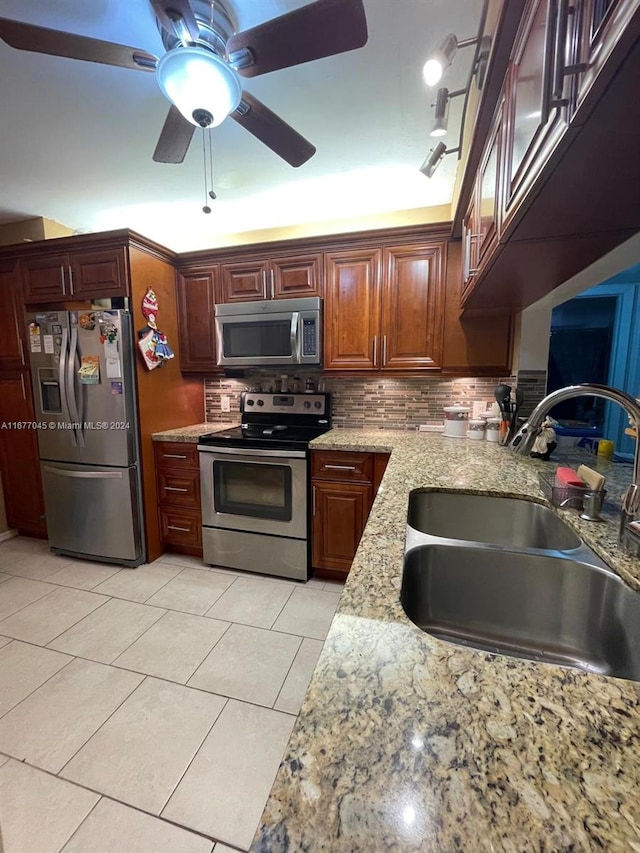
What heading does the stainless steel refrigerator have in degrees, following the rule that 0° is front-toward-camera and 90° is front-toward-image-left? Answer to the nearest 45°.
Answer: approximately 45°

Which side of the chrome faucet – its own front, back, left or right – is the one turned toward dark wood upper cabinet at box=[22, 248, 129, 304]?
front

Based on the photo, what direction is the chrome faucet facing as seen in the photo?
to the viewer's left

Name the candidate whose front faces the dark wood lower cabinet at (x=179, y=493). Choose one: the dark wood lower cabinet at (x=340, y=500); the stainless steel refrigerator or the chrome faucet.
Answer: the chrome faucet

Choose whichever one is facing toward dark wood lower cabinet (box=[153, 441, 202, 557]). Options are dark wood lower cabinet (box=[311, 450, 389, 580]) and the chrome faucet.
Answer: the chrome faucet

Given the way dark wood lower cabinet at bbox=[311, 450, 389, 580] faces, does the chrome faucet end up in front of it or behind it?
in front

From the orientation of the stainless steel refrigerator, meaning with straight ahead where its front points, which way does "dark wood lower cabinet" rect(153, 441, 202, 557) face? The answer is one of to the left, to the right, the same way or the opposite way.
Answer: the same way

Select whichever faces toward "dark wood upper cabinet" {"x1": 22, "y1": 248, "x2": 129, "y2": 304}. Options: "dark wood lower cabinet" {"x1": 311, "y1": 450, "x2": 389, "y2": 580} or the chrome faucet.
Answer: the chrome faucet

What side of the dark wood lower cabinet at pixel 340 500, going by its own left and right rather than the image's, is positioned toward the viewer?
front

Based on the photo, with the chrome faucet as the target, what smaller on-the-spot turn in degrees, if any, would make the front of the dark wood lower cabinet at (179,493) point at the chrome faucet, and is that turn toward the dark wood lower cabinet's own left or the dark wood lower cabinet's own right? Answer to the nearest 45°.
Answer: approximately 90° to the dark wood lower cabinet's own left

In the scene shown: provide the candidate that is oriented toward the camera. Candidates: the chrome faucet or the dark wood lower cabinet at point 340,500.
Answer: the dark wood lower cabinet

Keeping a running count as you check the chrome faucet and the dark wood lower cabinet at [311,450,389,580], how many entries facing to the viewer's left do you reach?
1

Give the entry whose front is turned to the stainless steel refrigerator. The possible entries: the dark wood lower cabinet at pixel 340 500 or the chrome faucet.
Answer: the chrome faucet

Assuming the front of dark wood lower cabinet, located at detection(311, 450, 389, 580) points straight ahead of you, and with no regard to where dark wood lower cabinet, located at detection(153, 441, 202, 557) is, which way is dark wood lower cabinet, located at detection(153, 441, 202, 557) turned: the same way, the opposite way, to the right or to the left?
the same way

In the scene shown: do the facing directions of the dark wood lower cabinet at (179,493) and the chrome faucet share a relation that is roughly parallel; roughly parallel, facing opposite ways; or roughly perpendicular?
roughly perpendicular

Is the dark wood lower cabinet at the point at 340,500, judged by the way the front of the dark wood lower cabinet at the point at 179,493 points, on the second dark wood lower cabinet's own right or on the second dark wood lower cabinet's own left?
on the second dark wood lower cabinet's own left

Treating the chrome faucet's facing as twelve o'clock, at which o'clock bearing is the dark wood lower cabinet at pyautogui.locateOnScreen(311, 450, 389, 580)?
The dark wood lower cabinet is roughly at 1 o'clock from the chrome faucet.
